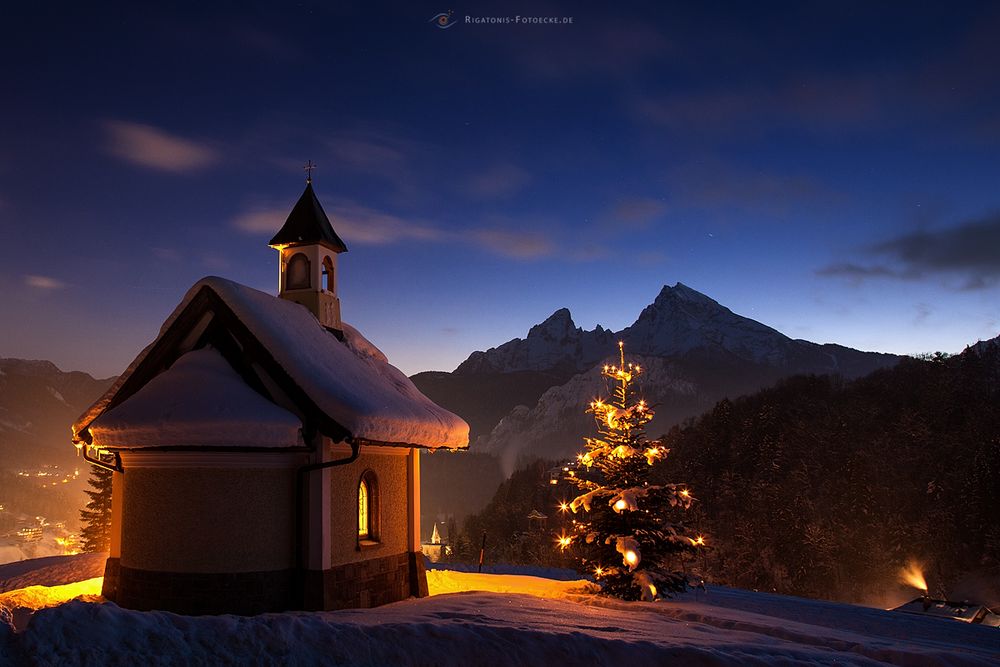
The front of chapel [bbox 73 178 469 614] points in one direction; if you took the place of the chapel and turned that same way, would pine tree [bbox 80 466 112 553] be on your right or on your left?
on your left

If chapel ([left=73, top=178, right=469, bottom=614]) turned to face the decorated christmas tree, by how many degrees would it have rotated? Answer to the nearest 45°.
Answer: approximately 45° to its right

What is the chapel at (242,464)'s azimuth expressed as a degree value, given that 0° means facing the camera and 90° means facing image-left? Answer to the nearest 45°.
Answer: approximately 225°
